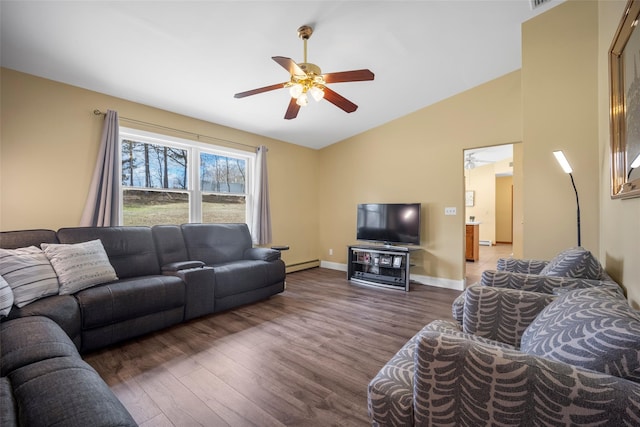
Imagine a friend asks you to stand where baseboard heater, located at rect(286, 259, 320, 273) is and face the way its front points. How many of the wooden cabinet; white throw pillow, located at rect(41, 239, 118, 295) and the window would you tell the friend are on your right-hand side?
2

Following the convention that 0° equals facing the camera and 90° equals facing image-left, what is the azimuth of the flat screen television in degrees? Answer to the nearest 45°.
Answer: approximately 45°

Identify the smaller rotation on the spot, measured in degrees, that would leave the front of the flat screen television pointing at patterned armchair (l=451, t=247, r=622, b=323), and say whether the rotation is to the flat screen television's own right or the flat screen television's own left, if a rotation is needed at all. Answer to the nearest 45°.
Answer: approximately 90° to the flat screen television's own left

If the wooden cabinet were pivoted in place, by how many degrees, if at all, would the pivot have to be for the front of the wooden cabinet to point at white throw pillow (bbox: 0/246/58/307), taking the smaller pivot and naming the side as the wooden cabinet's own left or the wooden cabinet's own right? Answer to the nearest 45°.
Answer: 0° — it already faces it

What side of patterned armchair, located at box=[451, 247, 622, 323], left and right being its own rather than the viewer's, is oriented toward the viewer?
left

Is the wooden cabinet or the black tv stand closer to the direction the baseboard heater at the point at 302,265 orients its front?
the black tv stand
